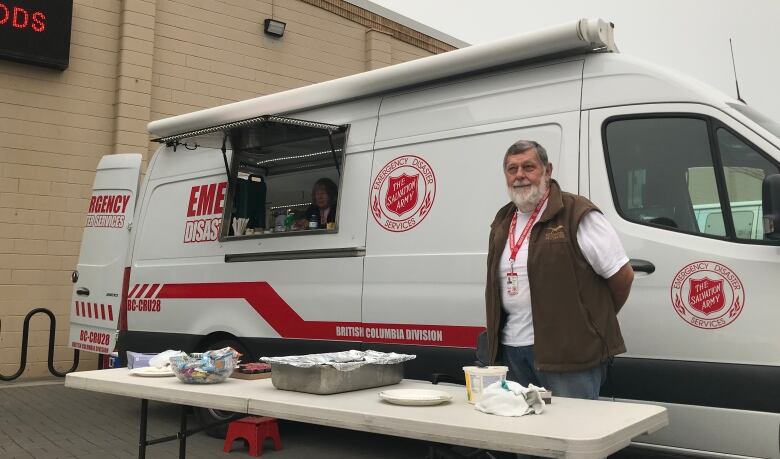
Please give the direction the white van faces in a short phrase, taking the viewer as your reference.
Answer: facing the viewer and to the right of the viewer

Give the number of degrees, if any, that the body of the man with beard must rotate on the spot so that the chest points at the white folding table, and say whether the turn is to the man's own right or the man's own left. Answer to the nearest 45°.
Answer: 0° — they already face it

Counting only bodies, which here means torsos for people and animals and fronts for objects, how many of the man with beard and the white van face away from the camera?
0

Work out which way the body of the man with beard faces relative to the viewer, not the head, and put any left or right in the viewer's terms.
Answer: facing the viewer and to the left of the viewer

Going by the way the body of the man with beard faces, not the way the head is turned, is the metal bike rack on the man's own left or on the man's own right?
on the man's own right

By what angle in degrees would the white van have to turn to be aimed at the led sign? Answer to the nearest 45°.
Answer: approximately 180°

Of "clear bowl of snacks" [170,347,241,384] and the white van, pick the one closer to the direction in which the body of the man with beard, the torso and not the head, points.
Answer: the clear bowl of snacks

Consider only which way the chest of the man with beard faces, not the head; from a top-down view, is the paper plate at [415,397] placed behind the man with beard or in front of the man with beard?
in front

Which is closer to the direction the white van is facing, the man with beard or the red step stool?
the man with beard

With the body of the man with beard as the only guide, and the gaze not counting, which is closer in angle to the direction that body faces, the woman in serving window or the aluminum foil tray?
the aluminum foil tray

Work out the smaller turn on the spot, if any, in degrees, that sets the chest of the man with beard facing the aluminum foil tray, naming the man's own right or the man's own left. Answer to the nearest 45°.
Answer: approximately 45° to the man's own right

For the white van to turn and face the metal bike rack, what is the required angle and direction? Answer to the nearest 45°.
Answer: approximately 180°
